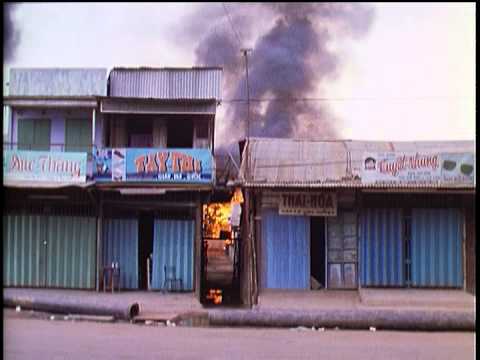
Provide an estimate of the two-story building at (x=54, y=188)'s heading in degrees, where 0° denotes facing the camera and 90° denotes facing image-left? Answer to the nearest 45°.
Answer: approximately 0°

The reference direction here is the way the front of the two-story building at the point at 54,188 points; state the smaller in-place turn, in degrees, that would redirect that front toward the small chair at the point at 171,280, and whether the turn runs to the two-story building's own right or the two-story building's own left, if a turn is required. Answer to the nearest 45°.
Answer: approximately 90° to the two-story building's own left

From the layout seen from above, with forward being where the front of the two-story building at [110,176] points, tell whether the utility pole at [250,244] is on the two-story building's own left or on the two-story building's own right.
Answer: on the two-story building's own left

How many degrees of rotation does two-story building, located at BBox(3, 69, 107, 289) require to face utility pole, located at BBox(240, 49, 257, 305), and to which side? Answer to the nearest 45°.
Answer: approximately 45° to its left
